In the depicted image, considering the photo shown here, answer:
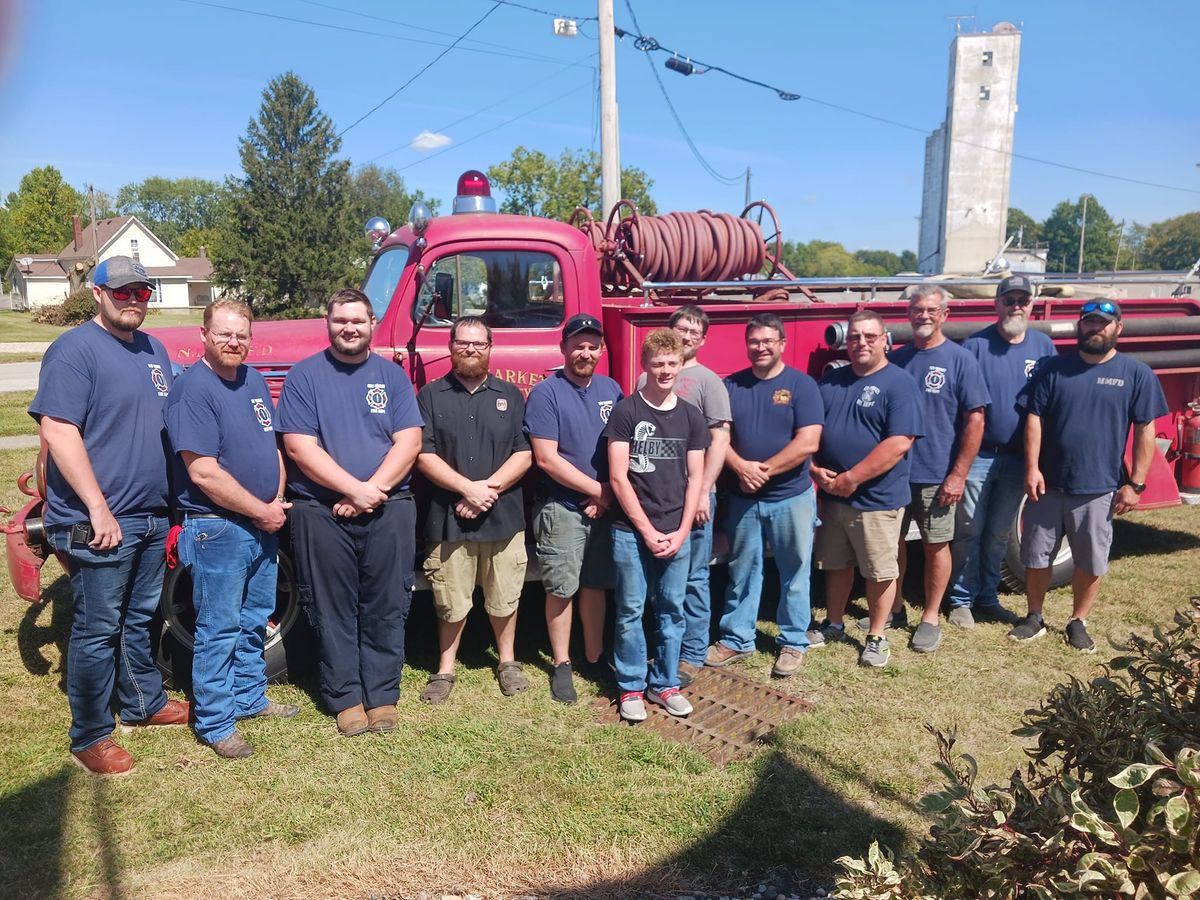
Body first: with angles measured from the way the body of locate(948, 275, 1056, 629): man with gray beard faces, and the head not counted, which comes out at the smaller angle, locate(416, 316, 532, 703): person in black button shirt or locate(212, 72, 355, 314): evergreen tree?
the person in black button shirt

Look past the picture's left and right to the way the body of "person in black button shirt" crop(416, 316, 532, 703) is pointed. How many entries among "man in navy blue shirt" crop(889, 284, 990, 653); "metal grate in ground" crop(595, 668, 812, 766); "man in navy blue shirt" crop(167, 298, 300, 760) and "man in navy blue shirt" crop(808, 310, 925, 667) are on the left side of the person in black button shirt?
3

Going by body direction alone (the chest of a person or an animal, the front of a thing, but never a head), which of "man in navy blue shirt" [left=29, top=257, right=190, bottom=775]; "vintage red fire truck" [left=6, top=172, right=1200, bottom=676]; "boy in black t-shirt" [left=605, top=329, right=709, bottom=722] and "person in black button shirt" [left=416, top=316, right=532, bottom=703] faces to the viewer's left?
the vintage red fire truck

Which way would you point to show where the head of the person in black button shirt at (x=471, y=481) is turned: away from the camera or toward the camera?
toward the camera

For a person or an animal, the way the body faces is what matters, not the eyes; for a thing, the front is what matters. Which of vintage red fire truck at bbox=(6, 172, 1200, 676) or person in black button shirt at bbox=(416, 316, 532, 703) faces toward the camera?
the person in black button shirt

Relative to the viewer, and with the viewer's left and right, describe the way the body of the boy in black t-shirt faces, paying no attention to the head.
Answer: facing the viewer

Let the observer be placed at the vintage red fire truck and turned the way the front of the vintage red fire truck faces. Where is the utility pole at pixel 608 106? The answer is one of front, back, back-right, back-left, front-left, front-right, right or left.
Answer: right

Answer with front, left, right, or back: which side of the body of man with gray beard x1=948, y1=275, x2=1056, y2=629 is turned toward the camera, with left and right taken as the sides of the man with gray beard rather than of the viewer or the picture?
front

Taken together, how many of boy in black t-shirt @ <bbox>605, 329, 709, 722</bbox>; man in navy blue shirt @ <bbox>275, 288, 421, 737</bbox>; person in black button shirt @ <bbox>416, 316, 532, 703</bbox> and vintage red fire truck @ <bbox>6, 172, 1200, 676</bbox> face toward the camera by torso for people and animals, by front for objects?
3
